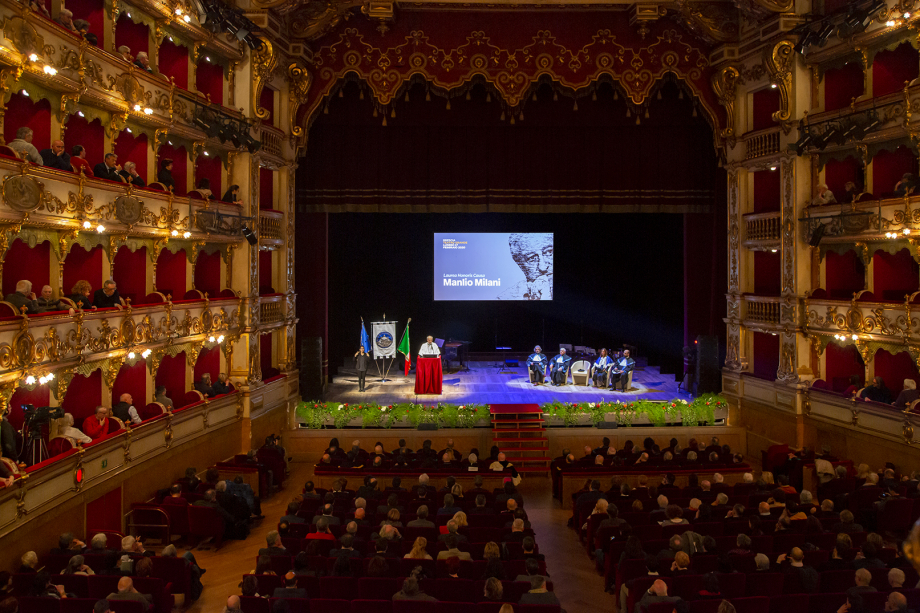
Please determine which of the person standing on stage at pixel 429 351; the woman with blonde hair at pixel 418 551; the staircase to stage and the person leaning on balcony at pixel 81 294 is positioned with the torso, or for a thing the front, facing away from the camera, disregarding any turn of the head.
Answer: the woman with blonde hair

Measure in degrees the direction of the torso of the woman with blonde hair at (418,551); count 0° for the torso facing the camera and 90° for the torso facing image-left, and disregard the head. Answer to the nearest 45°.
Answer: approximately 180°

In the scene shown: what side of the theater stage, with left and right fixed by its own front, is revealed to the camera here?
front

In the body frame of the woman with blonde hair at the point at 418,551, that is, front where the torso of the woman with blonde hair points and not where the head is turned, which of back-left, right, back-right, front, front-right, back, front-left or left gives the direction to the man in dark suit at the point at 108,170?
front-left

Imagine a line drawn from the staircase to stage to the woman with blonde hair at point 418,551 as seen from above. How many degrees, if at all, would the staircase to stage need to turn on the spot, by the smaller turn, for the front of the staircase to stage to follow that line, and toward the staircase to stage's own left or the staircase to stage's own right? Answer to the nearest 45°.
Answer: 0° — it already faces them

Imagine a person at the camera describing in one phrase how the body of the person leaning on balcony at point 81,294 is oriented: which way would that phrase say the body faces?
to the viewer's right

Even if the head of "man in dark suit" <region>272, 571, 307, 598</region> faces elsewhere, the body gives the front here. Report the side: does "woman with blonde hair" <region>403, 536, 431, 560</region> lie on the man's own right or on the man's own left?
on the man's own right

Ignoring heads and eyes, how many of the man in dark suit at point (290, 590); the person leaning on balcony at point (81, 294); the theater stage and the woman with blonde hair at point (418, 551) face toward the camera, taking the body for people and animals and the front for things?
1

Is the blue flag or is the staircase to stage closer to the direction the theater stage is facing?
the staircase to stage

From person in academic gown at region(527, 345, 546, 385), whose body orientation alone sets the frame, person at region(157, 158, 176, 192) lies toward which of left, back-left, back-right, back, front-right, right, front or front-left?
front-right

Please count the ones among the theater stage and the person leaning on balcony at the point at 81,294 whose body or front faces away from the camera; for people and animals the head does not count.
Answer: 0

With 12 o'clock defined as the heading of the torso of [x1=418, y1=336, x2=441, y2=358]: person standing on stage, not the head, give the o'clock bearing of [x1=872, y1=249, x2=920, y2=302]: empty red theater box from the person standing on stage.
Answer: The empty red theater box is roughly at 10 o'clock from the person standing on stage.

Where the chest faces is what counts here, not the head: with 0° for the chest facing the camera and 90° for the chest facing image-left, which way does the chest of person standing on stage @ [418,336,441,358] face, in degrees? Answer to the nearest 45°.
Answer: approximately 0°
